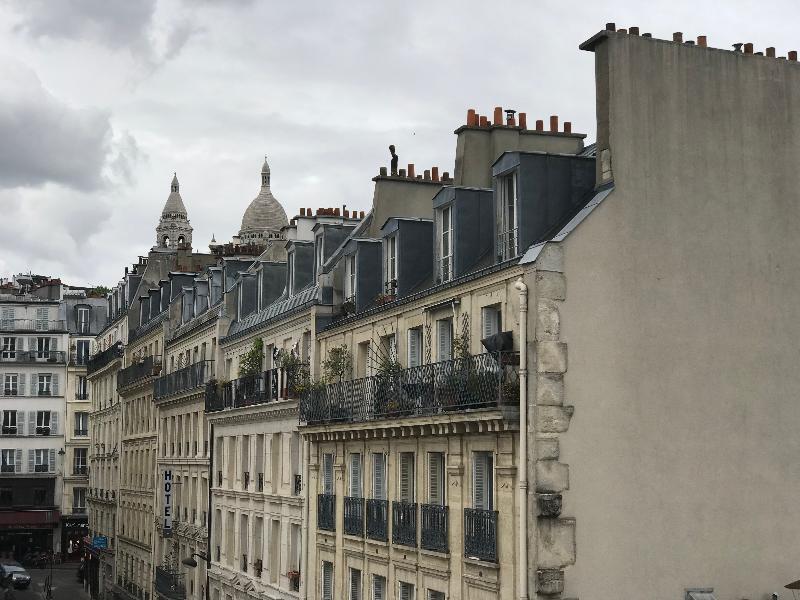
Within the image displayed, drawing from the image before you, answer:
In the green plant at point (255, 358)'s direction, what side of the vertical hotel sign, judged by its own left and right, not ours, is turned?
front

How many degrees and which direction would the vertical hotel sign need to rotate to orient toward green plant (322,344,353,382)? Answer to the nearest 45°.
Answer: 0° — it already faces it

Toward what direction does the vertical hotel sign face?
toward the camera
